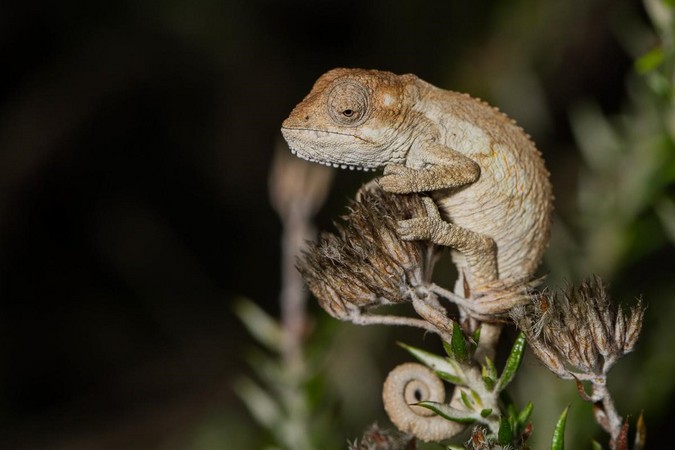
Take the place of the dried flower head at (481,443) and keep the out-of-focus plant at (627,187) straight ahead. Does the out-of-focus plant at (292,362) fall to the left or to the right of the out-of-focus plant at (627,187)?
left

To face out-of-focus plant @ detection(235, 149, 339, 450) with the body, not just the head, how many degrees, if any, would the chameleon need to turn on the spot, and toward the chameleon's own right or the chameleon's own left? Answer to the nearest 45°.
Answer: approximately 45° to the chameleon's own right

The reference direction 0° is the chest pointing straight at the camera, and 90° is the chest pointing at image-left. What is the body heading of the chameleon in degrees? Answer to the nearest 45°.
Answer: approximately 90°

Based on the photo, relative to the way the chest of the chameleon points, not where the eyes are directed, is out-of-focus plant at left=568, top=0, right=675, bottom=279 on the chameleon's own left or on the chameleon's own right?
on the chameleon's own right
